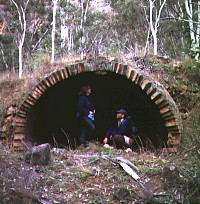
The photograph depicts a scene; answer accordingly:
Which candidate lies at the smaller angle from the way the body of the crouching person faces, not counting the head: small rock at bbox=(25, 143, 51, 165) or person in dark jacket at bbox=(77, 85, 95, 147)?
the small rock

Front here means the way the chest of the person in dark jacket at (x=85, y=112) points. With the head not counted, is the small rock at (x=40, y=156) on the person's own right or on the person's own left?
on the person's own right

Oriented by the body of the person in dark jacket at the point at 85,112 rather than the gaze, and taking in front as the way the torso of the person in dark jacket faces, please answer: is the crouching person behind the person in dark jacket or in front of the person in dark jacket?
in front

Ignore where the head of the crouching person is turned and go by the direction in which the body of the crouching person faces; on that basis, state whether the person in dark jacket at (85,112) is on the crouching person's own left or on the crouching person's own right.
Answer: on the crouching person's own right
